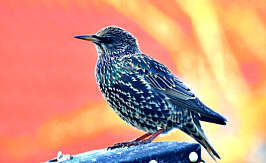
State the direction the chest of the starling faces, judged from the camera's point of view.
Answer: to the viewer's left
